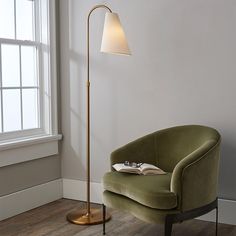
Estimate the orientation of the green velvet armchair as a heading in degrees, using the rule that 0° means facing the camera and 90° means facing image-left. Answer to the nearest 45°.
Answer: approximately 45°

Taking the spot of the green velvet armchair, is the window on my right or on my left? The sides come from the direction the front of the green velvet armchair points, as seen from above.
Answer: on my right
